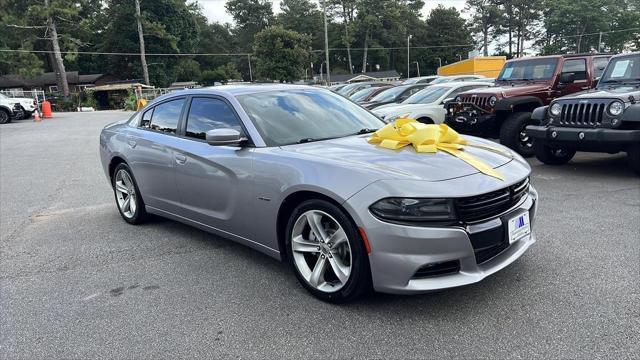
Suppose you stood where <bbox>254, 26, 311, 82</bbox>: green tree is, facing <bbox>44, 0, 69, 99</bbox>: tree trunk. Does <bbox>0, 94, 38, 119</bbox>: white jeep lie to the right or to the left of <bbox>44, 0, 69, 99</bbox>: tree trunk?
left

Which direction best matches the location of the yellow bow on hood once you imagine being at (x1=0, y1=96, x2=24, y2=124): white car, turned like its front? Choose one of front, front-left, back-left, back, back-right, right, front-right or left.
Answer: front-right

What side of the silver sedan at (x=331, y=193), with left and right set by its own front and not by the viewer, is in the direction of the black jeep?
left

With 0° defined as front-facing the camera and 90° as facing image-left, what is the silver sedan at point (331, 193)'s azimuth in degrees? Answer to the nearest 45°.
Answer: approximately 315°

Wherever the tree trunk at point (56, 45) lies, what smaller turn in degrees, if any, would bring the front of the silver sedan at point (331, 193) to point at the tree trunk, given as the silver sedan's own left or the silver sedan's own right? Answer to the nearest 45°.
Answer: approximately 180°

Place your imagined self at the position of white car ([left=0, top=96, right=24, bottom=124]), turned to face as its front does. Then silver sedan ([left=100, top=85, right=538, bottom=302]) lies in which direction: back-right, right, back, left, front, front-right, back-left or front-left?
front-right

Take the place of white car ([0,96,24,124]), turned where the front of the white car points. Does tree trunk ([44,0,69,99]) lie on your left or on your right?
on your left

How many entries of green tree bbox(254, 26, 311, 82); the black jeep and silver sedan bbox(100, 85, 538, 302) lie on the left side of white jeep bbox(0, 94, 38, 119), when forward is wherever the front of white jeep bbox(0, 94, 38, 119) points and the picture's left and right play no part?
1

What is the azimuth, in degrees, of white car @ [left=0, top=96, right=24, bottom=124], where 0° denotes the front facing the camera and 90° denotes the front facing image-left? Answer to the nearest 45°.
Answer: approximately 315°

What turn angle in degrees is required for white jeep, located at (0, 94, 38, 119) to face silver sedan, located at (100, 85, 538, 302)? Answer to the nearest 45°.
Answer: approximately 45° to its right

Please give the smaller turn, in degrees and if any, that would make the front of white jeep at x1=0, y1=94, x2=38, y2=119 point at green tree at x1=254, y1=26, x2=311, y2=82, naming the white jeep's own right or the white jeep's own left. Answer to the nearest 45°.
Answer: approximately 90° to the white jeep's own left

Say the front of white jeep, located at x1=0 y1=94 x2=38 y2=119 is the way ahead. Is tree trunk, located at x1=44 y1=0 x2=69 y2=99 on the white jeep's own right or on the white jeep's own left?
on the white jeep's own left

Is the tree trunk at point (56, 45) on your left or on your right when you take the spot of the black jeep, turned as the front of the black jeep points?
on your right

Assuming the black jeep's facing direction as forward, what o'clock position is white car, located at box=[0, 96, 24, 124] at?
The white car is roughly at 2 o'clock from the black jeep.

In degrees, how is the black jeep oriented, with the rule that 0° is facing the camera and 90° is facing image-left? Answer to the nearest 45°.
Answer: approximately 45°
